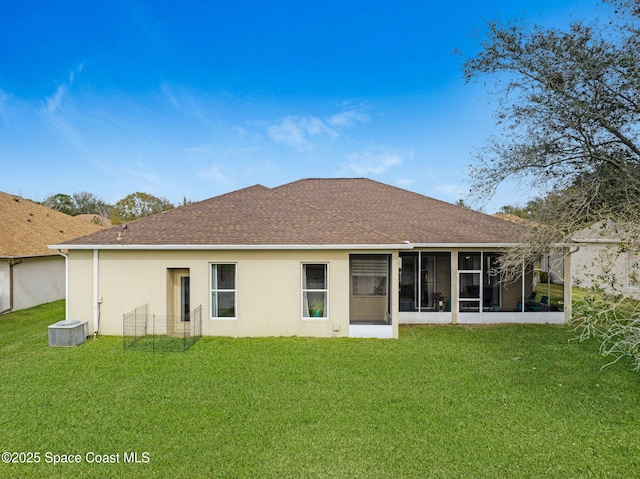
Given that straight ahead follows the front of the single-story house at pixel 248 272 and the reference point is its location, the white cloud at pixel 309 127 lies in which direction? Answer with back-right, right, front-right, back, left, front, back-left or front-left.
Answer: front

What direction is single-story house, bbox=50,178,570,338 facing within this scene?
away from the camera

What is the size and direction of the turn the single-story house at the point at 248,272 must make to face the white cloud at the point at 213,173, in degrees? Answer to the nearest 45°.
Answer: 0° — it already faces it

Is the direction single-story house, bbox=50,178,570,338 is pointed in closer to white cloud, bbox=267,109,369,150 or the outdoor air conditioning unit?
the white cloud

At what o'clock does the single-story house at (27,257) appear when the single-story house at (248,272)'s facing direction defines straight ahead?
the single-story house at (27,257) is roughly at 10 o'clock from the single-story house at (248,272).

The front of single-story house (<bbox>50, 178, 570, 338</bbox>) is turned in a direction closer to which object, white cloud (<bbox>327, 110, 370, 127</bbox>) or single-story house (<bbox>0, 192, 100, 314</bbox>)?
the white cloud

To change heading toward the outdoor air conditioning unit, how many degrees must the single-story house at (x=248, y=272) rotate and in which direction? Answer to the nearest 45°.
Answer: approximately 90° to its left

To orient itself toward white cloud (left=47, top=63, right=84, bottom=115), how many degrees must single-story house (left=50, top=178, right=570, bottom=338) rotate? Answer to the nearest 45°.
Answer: approximately 45° to its left

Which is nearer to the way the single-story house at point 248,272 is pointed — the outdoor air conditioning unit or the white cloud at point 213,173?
the white cloud

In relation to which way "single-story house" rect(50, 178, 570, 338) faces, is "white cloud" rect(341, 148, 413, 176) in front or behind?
in front

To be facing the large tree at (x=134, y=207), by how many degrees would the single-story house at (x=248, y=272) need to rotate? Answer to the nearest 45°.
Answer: approximately 45° to its left

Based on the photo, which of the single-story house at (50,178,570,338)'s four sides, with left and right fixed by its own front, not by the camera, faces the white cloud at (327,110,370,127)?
front

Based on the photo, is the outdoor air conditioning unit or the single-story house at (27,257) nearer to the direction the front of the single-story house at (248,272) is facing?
the single-story house
